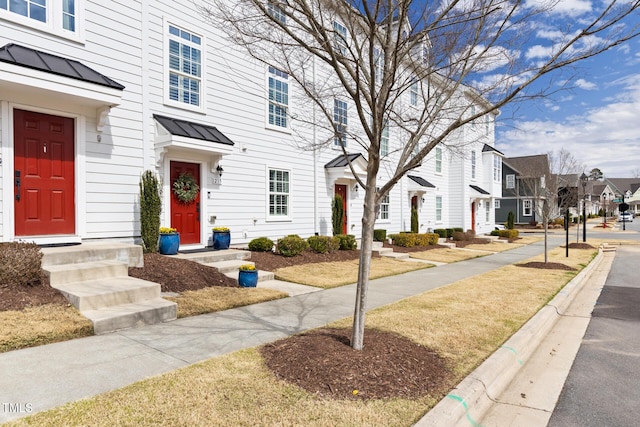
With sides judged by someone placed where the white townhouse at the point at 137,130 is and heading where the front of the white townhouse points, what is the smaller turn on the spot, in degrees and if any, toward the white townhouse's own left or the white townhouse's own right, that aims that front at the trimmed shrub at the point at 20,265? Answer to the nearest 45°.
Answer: approximately 45° to the white townhouse's own right

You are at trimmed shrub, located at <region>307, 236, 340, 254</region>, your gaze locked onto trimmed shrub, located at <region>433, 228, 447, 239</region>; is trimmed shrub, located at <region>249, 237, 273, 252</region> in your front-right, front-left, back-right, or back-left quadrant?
back-left

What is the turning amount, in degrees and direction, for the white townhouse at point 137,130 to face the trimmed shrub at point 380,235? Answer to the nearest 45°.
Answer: approximately 90° to its left

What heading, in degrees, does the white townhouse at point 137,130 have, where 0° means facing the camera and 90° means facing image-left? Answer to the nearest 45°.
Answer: approximately 315°

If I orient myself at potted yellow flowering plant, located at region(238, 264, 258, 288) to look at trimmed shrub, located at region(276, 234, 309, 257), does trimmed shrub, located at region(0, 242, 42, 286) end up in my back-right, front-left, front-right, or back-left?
back-left

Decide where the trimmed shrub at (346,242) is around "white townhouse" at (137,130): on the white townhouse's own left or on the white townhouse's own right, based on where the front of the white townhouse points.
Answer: on the white townhouse's own left
